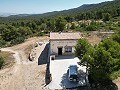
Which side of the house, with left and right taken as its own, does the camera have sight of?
front
